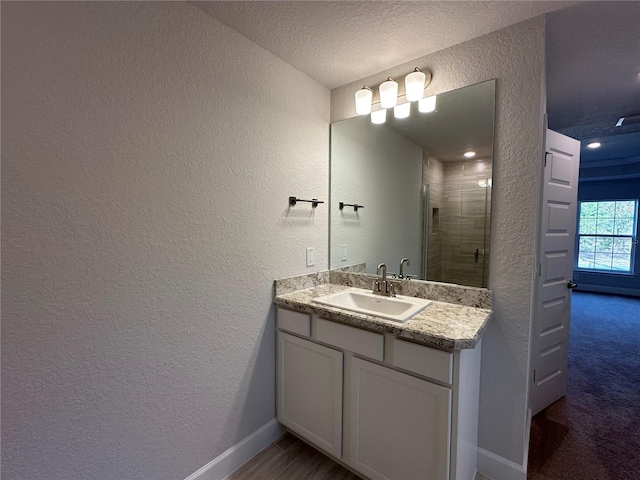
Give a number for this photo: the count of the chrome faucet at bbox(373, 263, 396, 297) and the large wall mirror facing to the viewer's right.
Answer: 0

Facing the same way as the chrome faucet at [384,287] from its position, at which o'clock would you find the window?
The window is roughly at 6 o'clock from the chrome faucet.

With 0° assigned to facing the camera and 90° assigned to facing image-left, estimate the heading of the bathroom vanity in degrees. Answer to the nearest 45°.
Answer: approximately 45°

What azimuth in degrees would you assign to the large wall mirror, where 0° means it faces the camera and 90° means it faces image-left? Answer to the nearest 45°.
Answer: approximately 45°

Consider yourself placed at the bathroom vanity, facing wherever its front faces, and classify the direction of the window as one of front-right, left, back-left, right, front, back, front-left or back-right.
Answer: back
